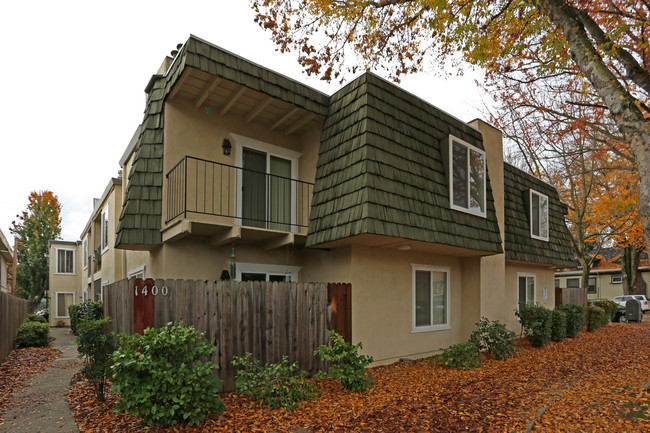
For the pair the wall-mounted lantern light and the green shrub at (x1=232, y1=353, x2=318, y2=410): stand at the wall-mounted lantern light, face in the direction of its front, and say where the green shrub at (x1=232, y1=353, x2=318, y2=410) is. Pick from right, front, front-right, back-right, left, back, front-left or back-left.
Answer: front

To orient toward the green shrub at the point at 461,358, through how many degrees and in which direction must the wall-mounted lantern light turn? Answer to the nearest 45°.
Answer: approximately 90° to its left

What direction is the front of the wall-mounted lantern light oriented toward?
toward the camera

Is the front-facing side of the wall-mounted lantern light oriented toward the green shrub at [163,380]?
yes

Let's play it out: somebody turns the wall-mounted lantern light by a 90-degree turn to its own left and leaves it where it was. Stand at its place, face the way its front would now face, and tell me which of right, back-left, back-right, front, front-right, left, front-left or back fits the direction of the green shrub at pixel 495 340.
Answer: front
